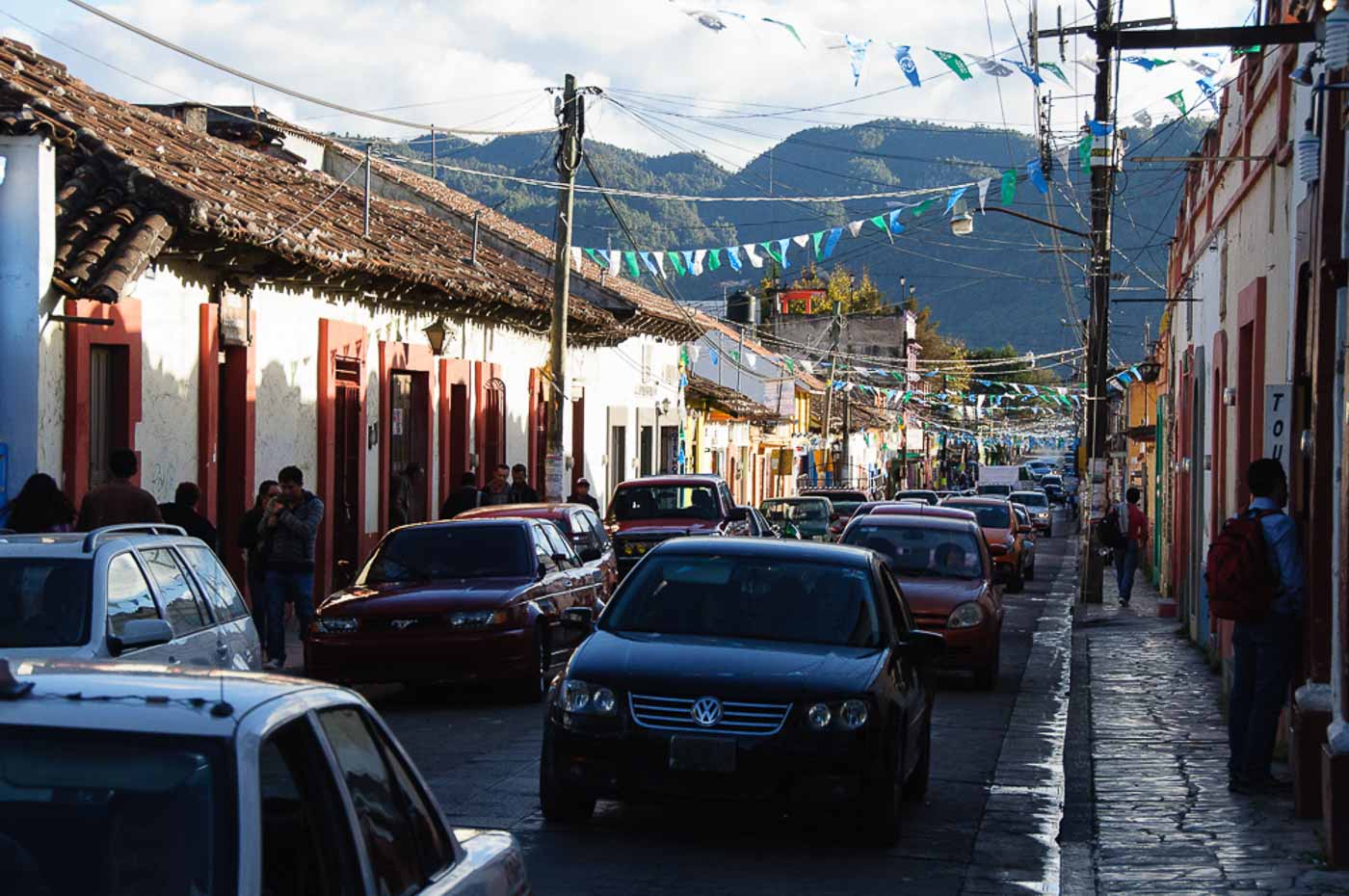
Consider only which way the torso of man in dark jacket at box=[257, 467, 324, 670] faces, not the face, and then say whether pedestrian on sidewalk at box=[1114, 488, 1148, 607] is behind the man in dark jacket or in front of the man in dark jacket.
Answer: behind

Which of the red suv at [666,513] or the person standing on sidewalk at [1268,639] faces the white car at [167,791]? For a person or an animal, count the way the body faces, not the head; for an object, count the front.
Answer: the red suv

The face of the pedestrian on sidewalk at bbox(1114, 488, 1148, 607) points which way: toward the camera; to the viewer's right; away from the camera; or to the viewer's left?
away from the camera

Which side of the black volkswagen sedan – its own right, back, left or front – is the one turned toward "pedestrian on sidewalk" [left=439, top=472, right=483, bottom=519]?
back

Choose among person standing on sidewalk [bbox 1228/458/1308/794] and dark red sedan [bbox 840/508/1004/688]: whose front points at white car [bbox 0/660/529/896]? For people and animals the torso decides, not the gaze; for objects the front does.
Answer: the dark red sedan

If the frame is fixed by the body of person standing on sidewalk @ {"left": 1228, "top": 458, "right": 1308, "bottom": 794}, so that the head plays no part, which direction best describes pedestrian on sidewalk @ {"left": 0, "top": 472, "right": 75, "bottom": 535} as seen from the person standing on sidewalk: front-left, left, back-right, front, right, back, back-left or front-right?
back-left

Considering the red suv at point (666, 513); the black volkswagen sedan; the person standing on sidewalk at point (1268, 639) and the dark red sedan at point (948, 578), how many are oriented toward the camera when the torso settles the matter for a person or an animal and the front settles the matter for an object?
3
